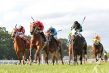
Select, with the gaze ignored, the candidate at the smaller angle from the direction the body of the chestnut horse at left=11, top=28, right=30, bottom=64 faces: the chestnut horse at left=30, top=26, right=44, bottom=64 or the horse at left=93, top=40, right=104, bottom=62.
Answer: the chestnut horse

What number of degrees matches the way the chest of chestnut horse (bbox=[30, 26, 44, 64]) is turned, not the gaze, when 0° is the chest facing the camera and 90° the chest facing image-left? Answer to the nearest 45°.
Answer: approximately 45°

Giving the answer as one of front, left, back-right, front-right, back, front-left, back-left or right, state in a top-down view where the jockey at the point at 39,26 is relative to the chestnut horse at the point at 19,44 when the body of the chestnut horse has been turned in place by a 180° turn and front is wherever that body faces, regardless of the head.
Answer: right
